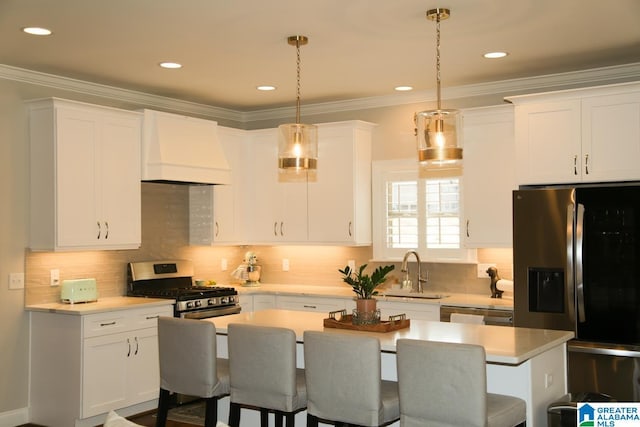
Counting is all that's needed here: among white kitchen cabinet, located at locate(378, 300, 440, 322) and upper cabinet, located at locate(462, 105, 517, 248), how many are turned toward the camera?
2

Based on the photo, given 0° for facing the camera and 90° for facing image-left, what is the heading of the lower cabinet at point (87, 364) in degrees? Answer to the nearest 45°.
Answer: approximately 315°

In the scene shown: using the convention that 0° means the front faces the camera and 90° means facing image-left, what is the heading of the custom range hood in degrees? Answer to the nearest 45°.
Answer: approximately 315°

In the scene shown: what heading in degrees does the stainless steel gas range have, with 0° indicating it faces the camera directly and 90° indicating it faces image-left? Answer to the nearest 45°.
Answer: approximately 315°

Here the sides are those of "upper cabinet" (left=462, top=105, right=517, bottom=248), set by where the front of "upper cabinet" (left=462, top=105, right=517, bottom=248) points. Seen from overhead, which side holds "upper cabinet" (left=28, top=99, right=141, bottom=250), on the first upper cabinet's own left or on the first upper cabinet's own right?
on the first upper cabinet's own right

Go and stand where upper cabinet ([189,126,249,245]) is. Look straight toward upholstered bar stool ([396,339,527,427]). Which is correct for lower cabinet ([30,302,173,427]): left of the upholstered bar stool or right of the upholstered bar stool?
right

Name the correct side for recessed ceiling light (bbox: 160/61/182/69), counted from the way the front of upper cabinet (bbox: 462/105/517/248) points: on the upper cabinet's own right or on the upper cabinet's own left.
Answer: on the upper cabinet's own right

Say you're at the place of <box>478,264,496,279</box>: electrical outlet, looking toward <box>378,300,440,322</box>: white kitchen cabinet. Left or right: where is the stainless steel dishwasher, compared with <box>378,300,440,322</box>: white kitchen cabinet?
left

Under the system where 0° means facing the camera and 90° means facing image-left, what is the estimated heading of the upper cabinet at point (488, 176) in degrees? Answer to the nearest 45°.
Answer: approximately 0°

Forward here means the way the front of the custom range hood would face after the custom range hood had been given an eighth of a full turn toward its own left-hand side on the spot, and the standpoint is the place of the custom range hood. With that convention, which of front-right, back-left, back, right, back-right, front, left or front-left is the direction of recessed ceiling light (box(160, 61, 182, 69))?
right

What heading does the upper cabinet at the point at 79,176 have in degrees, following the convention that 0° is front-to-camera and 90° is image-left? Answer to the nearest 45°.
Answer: approximately 315°
